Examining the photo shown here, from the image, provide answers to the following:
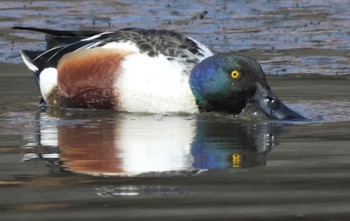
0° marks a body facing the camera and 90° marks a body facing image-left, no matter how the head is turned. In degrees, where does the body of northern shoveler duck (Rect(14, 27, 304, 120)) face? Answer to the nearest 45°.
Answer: approximately 270°

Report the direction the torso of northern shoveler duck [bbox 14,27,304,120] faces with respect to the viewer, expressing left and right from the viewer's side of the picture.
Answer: facing to the right of the viewer
